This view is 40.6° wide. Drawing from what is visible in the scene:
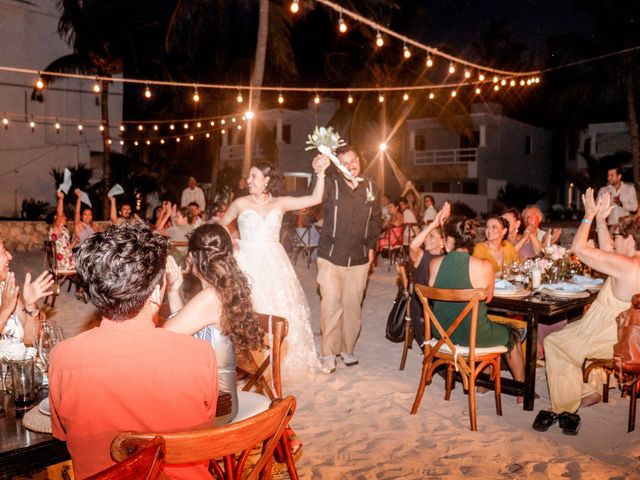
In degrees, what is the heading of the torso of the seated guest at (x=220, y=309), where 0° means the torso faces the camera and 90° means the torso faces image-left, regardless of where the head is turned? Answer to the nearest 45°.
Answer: approximately 135°

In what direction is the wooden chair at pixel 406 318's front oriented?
to the viewer's right

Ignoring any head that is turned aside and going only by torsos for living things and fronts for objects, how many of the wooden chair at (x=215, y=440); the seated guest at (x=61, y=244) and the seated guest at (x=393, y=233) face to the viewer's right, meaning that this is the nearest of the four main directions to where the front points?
1

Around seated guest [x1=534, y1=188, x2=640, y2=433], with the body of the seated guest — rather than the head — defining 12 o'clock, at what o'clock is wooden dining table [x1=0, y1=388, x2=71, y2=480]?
The wooden dining table is roughly at 10 o'clock from the seated guest.

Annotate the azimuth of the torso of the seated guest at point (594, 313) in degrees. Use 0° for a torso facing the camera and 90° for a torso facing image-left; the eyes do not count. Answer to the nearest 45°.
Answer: approximately 90°

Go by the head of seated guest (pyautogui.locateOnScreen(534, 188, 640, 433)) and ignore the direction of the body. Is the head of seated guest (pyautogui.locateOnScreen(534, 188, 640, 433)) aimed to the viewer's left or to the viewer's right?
to the viewer's left

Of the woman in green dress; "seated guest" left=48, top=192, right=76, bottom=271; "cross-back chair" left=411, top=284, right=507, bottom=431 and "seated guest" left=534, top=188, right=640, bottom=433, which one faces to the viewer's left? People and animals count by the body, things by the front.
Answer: "seated guest" left=534, top=188, right=640, bottom=433

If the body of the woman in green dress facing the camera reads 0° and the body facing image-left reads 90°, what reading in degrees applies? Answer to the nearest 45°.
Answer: approximately 225°

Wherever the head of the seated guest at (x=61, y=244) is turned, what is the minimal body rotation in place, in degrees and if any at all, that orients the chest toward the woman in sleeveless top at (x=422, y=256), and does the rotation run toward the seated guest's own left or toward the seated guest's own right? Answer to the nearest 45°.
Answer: approximately 45° to the seated guest's own right

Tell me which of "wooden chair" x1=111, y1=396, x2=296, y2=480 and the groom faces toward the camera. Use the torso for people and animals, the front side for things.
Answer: the groom

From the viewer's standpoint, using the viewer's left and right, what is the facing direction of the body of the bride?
facing the viewer

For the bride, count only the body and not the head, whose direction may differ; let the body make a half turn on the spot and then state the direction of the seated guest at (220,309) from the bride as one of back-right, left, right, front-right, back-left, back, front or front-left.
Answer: back

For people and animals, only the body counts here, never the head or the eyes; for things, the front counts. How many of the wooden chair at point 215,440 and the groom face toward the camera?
1

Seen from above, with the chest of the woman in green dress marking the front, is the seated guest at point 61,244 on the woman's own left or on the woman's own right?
on the woman's own left

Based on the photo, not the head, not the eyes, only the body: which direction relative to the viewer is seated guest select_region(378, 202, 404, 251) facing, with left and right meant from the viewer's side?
facing the viewer and to the left of the viewer

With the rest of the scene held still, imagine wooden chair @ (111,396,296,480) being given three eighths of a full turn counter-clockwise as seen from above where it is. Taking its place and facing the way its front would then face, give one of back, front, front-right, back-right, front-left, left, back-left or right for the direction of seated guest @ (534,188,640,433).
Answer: back-left

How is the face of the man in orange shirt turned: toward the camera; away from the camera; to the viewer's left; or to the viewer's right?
away from the camera

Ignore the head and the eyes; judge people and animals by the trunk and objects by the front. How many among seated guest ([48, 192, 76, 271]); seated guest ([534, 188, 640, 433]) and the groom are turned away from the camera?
0
